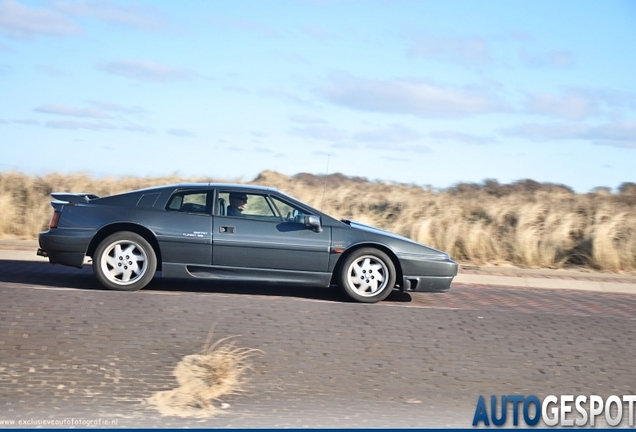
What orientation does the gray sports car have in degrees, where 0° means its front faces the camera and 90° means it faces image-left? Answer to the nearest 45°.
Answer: approximately 270°

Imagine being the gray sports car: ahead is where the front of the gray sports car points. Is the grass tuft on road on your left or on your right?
on your right

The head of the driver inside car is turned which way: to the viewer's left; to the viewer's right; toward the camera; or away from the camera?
to the viewer's right
